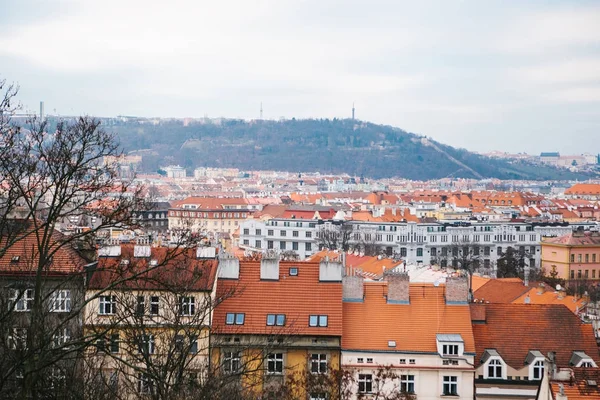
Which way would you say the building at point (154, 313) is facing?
toward the camera

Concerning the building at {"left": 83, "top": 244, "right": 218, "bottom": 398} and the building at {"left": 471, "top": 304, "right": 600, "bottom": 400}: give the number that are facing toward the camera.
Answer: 2

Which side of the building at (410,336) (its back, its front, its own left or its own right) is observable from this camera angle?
front

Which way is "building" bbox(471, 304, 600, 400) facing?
toward the camera

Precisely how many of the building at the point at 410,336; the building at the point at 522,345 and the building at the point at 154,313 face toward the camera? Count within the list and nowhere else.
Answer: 3

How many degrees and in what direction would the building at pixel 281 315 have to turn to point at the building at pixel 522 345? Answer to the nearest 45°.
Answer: approximately 90° to its left

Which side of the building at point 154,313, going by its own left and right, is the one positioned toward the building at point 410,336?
left

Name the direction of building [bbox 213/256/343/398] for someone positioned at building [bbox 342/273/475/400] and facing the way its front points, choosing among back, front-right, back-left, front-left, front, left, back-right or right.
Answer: right

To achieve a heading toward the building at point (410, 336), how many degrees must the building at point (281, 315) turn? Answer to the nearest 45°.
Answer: approximately 90° to its left

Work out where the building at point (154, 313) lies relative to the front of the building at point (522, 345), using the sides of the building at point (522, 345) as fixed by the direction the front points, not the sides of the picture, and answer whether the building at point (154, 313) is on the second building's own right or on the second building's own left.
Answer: on the second building's own right

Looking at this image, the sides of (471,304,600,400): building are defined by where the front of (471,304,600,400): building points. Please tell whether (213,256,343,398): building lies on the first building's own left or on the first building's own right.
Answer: on the first building's own right
